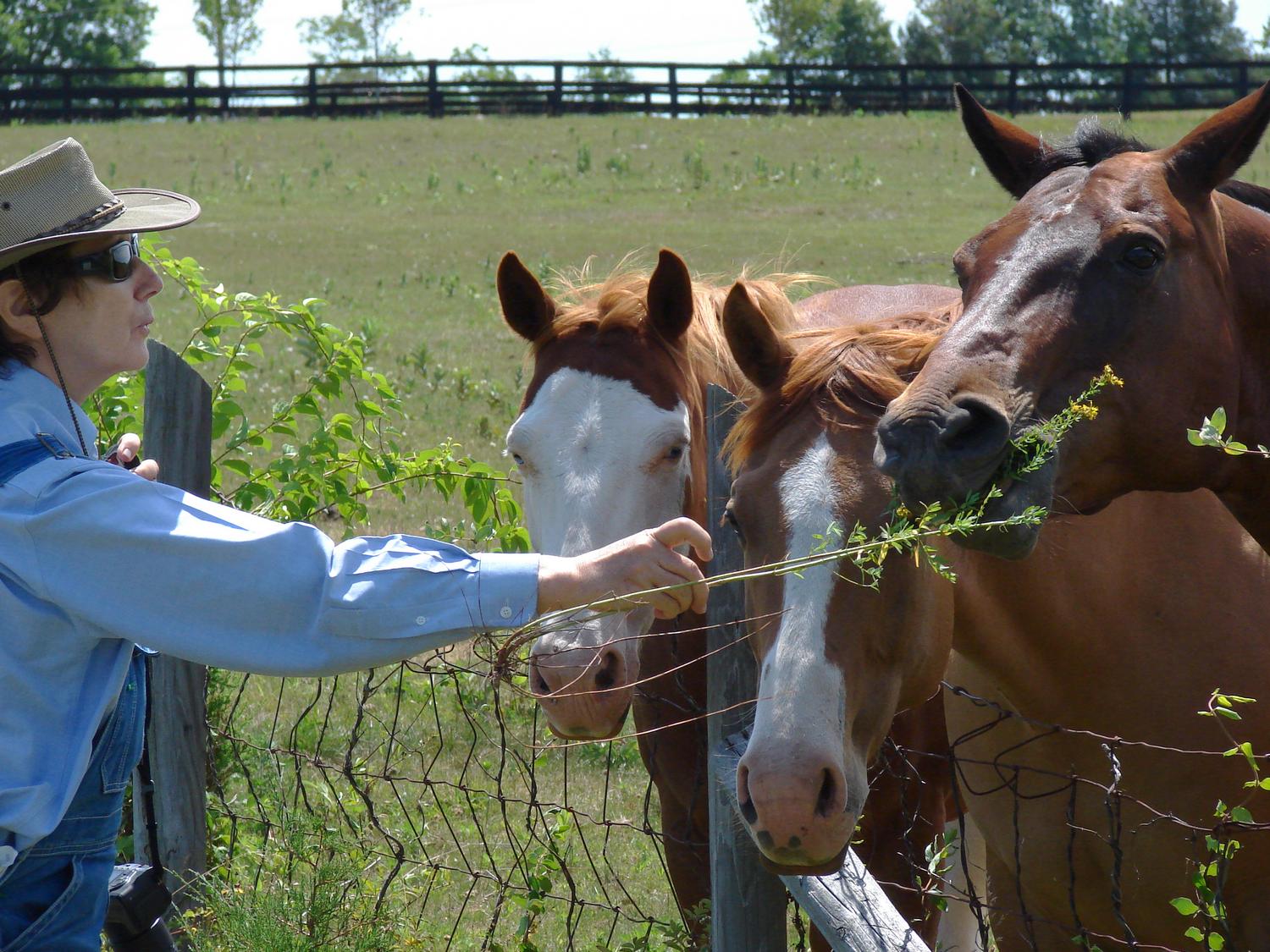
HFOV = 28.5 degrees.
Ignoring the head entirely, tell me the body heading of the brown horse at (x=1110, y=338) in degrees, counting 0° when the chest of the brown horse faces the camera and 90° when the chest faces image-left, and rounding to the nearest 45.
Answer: approximately 45°

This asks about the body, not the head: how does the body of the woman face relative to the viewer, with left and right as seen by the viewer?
facing to the right of the viewer

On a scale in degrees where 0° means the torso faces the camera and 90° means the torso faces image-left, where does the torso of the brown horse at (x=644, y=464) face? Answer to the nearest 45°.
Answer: approximately 45°

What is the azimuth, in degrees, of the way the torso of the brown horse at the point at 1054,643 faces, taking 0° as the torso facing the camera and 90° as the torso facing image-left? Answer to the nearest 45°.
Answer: approximately 45°

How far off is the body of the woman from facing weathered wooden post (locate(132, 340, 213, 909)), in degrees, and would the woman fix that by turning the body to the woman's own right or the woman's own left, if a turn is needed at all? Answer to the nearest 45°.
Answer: approximately 90° to the woman's own left

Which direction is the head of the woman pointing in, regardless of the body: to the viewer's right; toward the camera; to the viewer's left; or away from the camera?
to the viewer's right

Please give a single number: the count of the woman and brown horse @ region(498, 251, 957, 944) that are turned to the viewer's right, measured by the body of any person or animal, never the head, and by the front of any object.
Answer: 1
